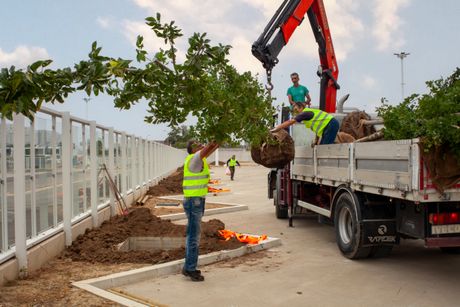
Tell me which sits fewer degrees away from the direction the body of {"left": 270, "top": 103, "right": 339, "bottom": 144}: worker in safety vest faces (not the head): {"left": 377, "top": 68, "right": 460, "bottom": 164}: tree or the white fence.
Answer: the white fence

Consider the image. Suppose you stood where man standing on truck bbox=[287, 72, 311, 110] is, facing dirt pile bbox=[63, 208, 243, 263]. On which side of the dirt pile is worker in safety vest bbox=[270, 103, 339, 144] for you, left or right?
left

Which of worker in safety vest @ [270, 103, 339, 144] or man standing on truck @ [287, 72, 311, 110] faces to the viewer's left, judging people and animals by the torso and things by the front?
the worker in safety vest

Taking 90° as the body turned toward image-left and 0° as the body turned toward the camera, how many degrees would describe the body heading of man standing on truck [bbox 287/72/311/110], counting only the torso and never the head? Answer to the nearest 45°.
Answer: approximately 0°

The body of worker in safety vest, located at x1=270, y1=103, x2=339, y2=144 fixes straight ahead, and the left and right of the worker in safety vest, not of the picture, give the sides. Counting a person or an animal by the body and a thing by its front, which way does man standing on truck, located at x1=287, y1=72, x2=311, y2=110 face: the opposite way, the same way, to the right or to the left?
to the left

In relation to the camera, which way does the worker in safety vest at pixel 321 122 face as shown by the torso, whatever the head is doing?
to the viewer's left
